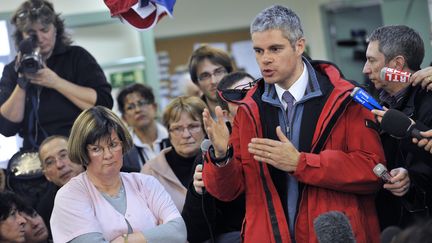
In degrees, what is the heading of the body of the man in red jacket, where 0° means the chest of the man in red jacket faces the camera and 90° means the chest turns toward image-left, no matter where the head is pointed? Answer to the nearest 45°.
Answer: approximately 45°

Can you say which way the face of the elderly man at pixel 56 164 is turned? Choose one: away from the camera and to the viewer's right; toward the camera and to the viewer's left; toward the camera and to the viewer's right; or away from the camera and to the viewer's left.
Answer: toward the camera and to the viewer's right

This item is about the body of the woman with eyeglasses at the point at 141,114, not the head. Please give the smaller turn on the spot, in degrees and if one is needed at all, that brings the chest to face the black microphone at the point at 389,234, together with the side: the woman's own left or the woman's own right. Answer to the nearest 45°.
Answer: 0° — they already face it

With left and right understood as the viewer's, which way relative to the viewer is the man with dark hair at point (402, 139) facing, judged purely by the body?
facing to the left of the viewer

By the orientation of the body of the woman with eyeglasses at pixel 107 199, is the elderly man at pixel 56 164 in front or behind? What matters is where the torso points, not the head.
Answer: behind

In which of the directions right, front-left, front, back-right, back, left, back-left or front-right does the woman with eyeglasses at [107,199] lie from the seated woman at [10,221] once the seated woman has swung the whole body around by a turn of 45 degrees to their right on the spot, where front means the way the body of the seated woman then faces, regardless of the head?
front

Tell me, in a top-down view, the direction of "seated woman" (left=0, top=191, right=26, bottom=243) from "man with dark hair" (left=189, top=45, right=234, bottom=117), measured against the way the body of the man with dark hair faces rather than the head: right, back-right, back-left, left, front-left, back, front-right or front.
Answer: front-right

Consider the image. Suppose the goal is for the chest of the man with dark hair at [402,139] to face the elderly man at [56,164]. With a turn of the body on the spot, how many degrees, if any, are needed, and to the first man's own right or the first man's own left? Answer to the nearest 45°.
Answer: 0° — they already face them

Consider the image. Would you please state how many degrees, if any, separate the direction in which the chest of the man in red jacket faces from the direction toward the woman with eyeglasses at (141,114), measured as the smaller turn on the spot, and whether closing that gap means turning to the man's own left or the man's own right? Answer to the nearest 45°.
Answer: approximately 90° to the man's own right
